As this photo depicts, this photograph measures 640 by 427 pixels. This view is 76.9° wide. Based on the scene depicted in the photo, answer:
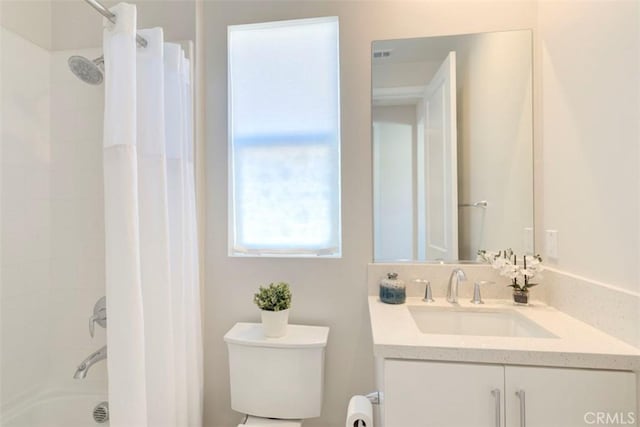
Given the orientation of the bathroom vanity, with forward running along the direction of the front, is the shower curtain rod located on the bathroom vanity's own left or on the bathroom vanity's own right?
on the bathroom vanity's own right

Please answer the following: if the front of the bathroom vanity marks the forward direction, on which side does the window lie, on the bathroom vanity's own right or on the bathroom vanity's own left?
on the bathroom vanity's own right

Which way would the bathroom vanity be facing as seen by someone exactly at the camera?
facing the viewer

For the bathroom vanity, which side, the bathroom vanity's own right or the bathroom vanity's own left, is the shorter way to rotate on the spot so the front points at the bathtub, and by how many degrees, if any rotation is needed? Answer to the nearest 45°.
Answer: approximately 90° to the bathroom vanity's own right

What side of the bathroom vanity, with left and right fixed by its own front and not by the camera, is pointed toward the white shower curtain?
right
